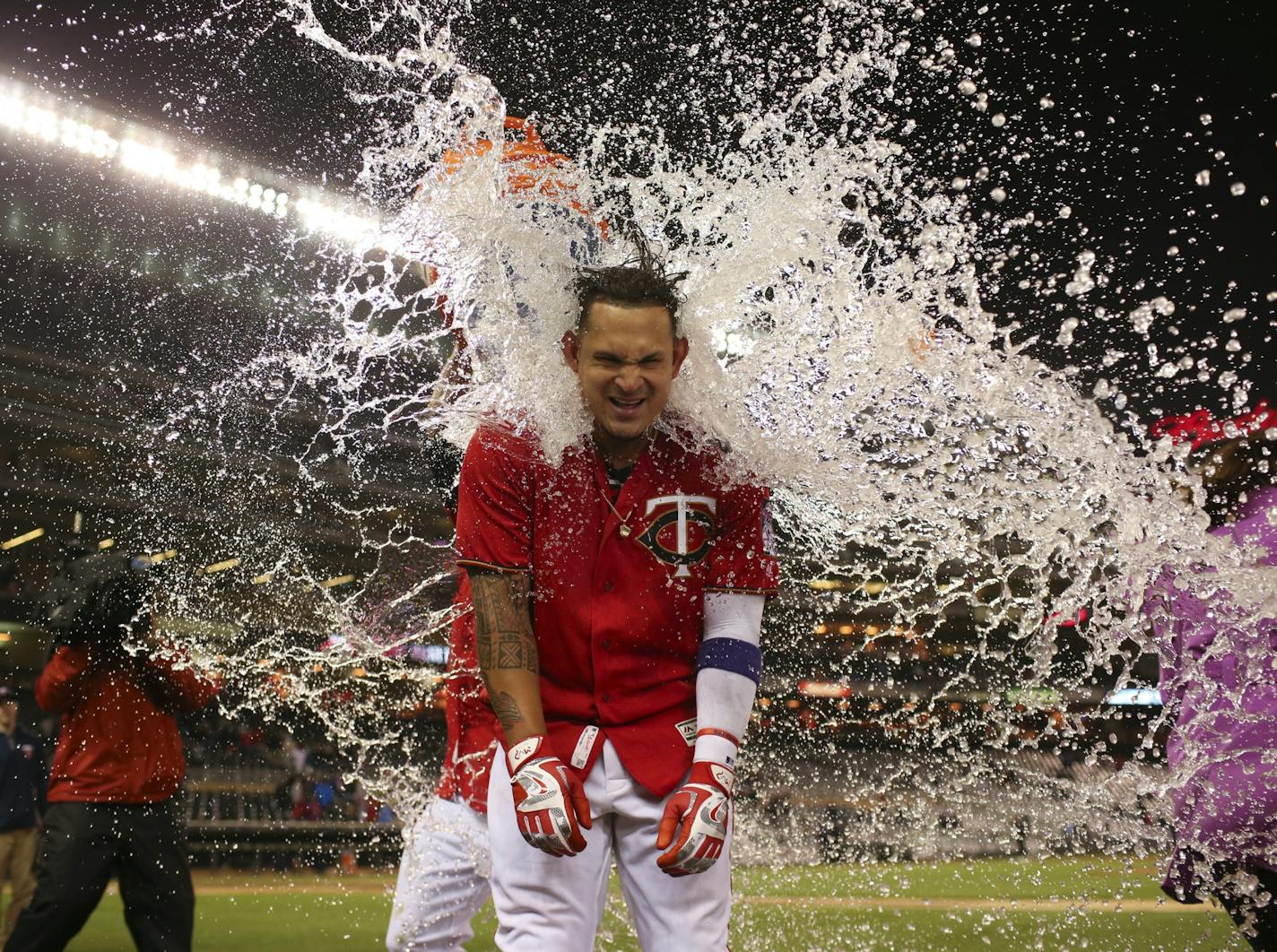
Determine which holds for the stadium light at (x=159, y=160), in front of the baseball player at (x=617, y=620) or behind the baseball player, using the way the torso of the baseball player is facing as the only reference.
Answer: behind

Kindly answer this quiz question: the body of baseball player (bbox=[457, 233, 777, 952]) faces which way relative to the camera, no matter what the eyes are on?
toward the camera

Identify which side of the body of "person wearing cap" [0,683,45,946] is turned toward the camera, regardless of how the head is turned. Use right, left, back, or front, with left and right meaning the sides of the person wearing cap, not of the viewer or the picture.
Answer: front

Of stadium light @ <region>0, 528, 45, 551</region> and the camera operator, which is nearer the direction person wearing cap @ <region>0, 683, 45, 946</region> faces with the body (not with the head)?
the camera operator

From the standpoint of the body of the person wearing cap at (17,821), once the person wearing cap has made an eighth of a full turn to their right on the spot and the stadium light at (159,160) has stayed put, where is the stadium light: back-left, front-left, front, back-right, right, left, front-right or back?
back-right

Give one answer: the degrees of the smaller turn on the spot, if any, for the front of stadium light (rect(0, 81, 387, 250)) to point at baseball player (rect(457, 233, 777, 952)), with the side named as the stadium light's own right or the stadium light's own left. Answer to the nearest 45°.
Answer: approximately 45° to the stadium light's own right

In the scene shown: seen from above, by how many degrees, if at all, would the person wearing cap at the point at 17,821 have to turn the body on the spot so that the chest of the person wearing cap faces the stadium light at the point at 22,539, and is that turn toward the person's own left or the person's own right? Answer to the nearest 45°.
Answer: approximately 180°

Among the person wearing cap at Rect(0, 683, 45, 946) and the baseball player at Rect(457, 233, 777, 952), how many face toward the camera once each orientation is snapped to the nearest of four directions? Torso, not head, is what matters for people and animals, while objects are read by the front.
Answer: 2

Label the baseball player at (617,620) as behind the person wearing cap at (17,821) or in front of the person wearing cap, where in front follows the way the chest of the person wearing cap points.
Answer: in front
